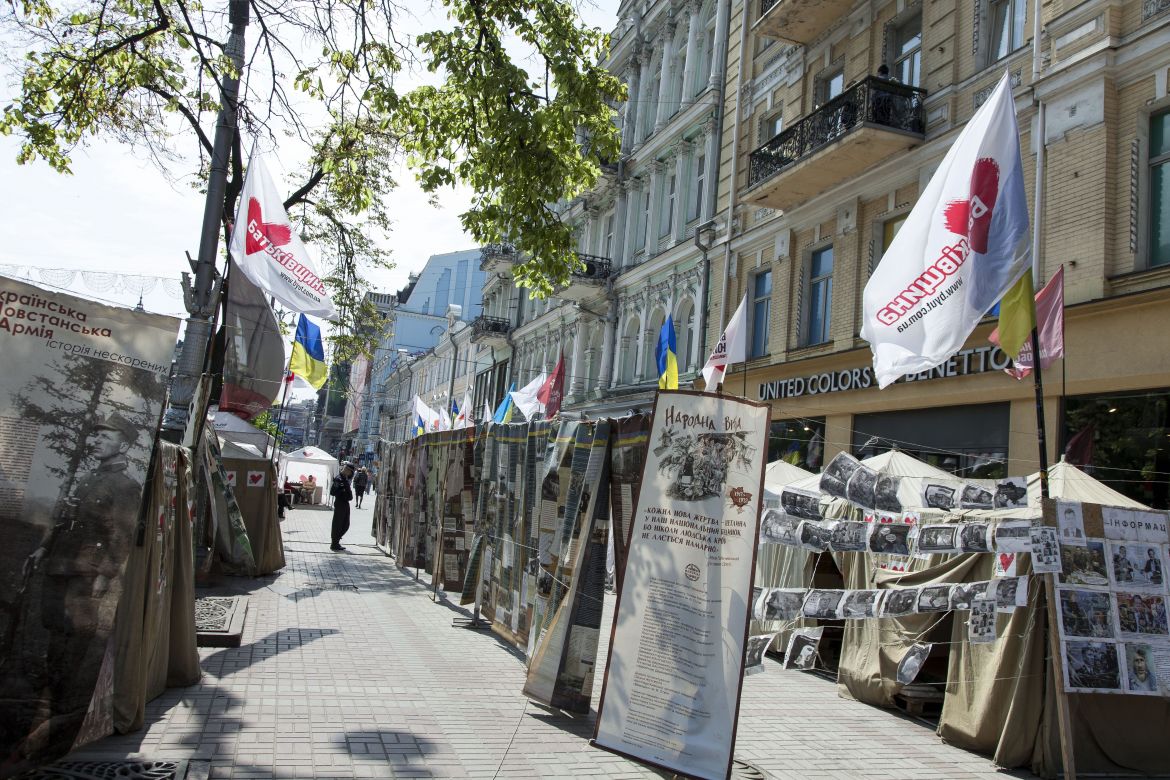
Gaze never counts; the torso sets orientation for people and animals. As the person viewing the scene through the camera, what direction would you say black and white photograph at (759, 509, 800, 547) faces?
facing the viewer

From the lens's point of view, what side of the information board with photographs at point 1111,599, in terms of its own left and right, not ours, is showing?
front

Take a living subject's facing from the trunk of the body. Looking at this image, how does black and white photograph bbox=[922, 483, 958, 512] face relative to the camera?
toward the camera

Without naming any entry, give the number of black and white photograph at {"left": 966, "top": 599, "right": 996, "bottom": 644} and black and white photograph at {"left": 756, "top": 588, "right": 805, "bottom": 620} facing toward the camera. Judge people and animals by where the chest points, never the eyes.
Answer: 2

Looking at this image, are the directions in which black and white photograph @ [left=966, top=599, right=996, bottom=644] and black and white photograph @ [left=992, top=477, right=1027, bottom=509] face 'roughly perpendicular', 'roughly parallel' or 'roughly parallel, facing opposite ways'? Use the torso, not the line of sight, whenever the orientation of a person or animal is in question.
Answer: roughly parallel

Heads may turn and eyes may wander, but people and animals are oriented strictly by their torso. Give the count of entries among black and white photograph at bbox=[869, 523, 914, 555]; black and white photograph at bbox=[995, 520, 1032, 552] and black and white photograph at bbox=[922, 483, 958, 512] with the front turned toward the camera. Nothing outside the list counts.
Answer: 3

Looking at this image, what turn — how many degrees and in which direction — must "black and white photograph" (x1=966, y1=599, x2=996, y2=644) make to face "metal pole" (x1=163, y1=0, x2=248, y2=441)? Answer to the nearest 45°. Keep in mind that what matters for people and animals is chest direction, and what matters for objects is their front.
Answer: approximately 90° to its right

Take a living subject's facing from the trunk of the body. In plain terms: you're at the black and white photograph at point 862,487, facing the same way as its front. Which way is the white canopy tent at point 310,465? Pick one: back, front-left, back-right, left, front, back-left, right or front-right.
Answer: back-right

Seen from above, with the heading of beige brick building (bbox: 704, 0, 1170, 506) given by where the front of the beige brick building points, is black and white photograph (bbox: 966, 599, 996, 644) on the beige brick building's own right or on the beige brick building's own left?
on the beige brick building's own left

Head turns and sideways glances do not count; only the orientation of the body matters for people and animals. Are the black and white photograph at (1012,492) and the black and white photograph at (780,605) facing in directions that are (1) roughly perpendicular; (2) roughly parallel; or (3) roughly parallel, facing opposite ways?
roughly parallel

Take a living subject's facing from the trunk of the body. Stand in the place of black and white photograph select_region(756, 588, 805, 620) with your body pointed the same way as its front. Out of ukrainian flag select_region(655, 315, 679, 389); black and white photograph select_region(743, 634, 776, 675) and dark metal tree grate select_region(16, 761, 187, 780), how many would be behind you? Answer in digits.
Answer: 1

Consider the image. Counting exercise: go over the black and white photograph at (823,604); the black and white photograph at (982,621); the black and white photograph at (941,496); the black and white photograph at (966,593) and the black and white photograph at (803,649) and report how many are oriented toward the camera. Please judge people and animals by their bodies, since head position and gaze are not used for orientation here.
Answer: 5

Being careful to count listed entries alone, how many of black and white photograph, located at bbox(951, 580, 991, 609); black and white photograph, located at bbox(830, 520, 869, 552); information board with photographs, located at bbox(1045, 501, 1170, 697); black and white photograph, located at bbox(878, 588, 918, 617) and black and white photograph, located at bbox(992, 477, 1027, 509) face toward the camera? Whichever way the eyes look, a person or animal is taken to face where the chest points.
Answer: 5

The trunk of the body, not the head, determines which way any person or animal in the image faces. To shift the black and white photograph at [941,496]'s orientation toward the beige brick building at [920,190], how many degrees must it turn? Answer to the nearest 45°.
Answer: approximately 180°

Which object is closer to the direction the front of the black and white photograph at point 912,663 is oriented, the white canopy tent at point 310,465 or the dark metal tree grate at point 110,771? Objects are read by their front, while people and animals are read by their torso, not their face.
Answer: the dark metal tree grate

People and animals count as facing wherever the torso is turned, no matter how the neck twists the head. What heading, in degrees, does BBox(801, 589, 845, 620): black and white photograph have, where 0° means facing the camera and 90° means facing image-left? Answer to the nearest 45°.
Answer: approximately 0°
